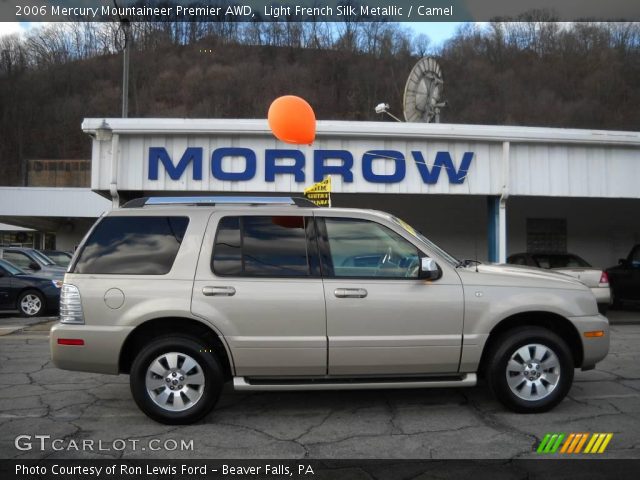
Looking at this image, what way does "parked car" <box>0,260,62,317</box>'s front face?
to the viewer's right

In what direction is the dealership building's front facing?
toward the camera

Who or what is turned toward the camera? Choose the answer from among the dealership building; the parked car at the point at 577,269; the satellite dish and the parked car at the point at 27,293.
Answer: the dealership building

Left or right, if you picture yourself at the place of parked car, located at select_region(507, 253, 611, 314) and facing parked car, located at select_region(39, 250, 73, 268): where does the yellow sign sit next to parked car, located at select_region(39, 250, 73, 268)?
left

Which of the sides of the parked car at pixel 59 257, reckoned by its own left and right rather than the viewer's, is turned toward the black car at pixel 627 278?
front

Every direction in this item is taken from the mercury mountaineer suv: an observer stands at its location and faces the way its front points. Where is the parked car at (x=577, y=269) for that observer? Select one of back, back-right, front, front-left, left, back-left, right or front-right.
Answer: front-left

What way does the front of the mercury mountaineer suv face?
to the viewer's right

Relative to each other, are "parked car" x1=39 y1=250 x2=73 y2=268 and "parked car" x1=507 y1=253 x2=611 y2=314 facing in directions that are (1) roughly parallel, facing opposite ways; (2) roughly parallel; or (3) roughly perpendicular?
roughly parallel, facing opposite ways

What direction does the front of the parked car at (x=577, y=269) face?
to the viewer's left
